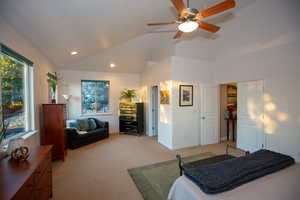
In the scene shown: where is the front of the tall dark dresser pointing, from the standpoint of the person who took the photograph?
facing the viewer and to the left of the viewer

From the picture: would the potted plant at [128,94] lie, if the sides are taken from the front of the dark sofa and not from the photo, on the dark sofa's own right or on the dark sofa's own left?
on the dark sofa's own left

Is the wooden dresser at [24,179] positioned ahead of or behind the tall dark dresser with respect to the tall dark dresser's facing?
ahead

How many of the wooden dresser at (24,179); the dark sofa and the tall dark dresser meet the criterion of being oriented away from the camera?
0

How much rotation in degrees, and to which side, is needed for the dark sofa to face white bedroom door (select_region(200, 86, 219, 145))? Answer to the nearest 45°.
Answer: approximately 45° to its left

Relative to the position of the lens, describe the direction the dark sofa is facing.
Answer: facing the viewer and to the right of the viewer

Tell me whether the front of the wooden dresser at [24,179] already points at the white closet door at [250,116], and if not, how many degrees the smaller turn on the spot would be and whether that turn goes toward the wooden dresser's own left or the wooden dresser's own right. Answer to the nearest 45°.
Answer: approximately 45° to the wooden dresser's own left

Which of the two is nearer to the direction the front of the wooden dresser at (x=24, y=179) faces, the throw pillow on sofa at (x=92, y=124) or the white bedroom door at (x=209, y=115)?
the white bedroom door

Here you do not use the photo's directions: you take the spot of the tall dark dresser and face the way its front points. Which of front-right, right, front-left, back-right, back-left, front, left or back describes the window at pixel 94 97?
front-right

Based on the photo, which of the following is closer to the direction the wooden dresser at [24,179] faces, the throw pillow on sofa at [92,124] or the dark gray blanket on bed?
the dark gray blanket on bed

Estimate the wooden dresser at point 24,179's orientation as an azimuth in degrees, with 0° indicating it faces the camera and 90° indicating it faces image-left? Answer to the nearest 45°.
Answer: approximately 315°

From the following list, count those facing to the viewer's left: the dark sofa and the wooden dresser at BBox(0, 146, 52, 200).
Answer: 0

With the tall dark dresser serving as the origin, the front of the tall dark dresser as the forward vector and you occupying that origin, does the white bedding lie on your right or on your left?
on your left

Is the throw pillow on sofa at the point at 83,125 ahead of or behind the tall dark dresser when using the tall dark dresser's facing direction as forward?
ahead

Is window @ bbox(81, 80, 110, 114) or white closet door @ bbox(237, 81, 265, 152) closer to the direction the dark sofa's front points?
the white closet door

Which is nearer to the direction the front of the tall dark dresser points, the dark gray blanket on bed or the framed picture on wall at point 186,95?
the dark gray blanket on bed

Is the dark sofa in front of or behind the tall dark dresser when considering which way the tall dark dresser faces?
in front
